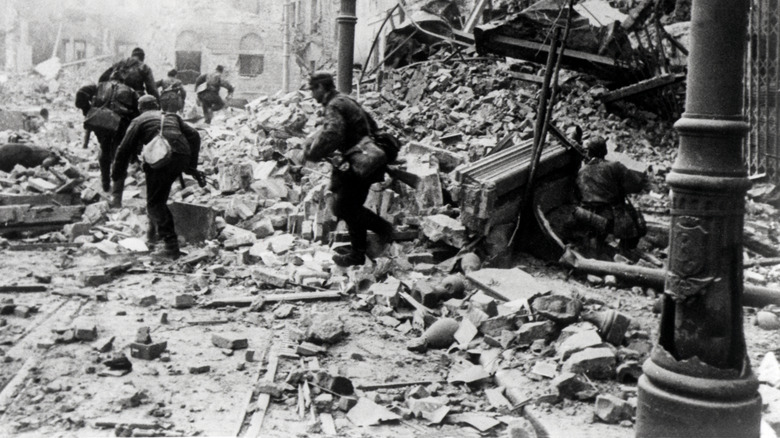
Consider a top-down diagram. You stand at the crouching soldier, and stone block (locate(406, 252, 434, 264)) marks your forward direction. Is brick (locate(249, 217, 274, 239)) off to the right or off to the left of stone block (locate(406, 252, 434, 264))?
right

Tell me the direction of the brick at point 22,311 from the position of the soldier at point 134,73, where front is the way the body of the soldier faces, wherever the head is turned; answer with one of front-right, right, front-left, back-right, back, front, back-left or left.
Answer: back

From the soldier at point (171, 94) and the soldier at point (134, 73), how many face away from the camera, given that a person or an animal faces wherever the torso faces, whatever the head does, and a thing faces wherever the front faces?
2

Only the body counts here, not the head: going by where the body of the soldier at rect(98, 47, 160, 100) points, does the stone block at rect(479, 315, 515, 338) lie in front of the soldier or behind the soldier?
behind

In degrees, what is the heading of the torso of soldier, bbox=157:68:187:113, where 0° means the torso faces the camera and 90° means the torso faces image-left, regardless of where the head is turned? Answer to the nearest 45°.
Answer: approximately 180°

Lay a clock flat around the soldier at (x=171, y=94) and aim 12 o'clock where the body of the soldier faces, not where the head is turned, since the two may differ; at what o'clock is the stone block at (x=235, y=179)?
The stone block is roughly at 6 o'clock from the soldier.

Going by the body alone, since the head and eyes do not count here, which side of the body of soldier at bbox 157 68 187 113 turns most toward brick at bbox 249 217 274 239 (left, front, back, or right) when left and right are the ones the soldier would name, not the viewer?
back

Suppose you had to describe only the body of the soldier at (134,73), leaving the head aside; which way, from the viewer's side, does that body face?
away from the camera

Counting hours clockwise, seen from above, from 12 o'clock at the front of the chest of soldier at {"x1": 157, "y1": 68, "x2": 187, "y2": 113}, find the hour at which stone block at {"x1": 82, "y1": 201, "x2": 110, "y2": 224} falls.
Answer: The stone block is roughly at 6 o'clock from the soldier.

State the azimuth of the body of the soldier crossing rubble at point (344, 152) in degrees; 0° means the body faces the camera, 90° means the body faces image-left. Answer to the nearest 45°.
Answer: approximately 90°
